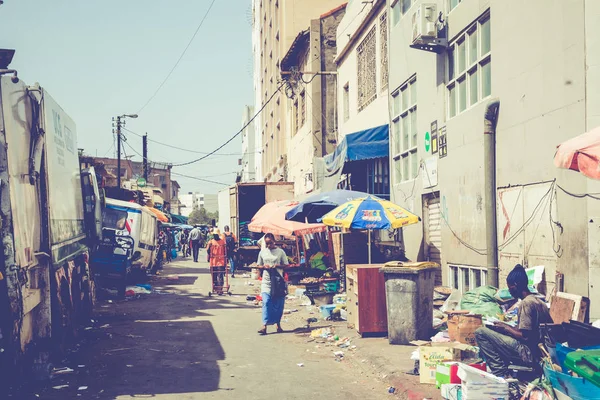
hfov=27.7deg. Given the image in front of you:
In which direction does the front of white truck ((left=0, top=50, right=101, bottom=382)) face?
away from the camera

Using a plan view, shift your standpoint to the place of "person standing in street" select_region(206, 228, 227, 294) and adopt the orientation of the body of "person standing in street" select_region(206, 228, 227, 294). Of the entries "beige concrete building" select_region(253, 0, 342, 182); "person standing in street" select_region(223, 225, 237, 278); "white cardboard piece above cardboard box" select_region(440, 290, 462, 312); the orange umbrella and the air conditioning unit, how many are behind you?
3

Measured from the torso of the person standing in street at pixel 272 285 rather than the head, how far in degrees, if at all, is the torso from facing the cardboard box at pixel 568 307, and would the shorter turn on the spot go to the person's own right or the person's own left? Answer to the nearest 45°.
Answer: approximately 45° to the person's own left

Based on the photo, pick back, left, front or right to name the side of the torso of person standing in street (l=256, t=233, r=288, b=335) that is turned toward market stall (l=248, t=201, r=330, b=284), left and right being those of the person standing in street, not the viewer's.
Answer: back

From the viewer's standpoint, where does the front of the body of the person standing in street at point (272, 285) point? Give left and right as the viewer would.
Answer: facing the viewer

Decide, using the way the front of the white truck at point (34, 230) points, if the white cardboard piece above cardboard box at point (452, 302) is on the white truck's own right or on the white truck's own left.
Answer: on the white truck's own right

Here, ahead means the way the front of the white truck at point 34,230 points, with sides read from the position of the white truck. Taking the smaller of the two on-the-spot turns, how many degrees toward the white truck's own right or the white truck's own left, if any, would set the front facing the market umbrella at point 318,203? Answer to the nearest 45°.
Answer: approximately 45° to the white truck's own right

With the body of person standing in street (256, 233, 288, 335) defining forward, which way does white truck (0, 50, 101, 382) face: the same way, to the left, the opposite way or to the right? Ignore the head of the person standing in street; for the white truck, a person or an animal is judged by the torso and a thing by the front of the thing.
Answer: the opposite way

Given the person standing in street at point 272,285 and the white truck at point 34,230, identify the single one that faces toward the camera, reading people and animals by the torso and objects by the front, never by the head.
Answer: the person standing in street

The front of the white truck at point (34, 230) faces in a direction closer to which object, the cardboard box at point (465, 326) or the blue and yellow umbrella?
the blue and yellow umbrella
